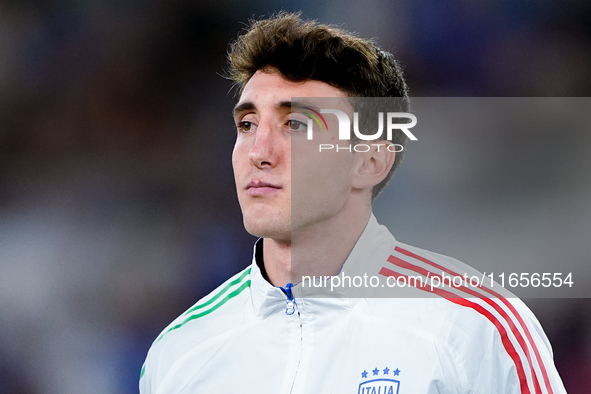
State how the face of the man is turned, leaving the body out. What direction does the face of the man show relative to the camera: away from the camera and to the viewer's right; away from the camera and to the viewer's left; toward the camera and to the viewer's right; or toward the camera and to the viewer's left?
toward the camera and to the viewer's left

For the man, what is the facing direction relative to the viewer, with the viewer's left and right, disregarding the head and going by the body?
facing the viewer and to the left of the viewer
